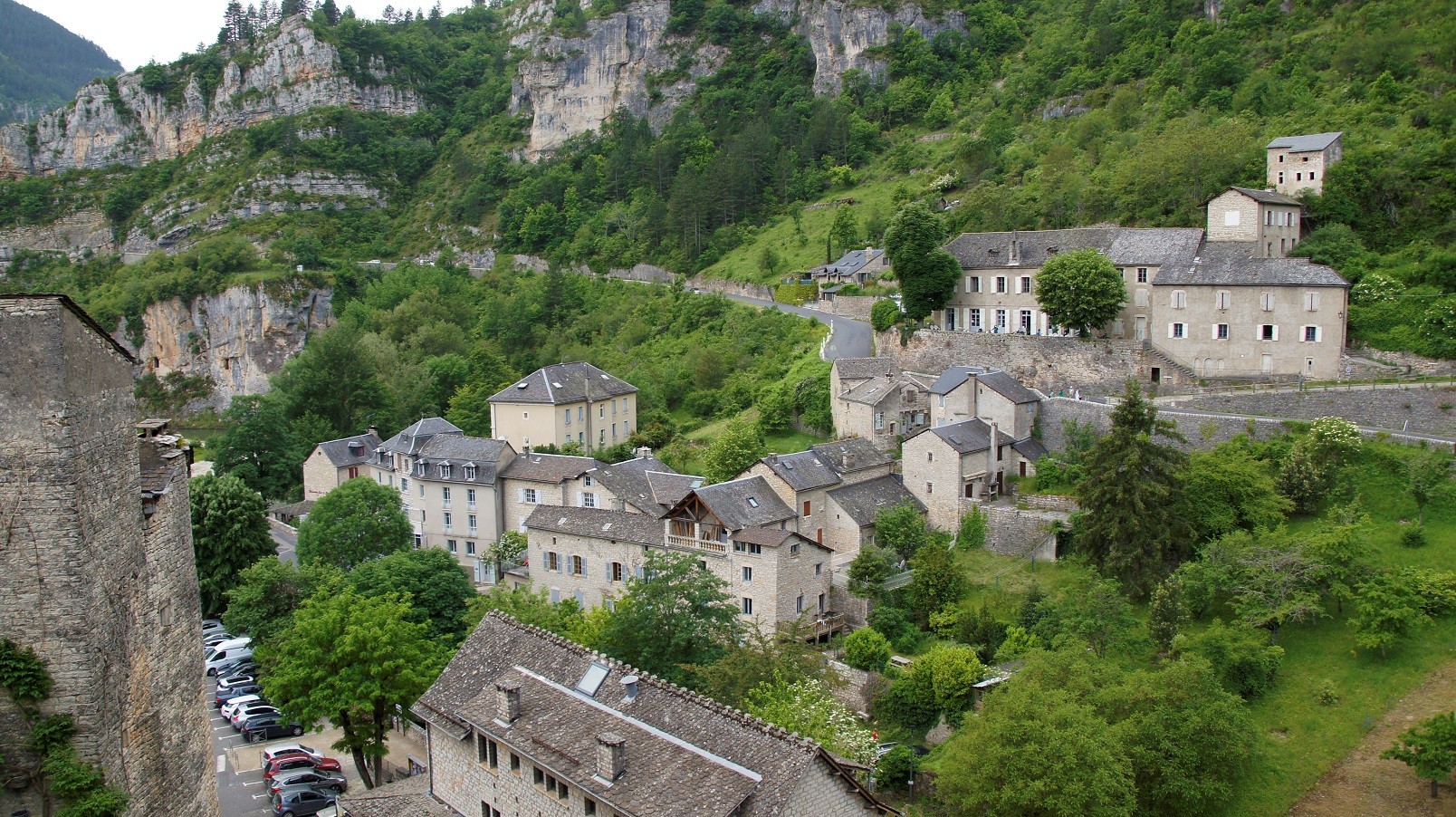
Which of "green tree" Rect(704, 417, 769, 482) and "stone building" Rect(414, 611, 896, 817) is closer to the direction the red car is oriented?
the green tree
